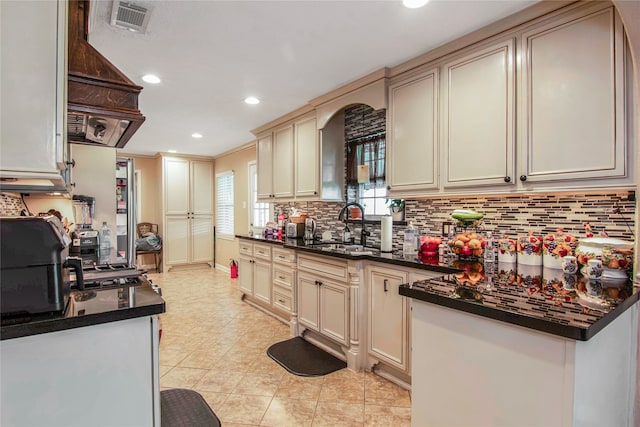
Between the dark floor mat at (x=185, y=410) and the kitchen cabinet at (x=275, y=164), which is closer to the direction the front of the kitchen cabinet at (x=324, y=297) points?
the dark floor mat

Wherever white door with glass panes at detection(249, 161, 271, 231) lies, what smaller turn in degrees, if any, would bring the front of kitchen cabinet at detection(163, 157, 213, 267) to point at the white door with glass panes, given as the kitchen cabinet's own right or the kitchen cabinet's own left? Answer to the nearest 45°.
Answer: approximately 45° to the kitchen cabinet's own left

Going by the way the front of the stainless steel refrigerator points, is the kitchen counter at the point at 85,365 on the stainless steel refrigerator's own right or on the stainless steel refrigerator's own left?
on the stainless steel refrigerator's own right

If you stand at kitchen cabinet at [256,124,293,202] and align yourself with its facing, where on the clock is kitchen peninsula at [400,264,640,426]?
The kitchen peninsula is roughly at 10 o'clock from the kitchen cabinet.

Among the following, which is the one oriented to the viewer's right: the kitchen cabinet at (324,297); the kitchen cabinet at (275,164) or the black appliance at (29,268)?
the black appliance

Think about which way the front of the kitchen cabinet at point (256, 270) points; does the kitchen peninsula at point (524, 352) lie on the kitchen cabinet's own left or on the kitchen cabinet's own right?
on the kitchen cabinet's own left

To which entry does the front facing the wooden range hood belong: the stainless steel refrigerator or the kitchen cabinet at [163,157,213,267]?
the kitchen cabinet

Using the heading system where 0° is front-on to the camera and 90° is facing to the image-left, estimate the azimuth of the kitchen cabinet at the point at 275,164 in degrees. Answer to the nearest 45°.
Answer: approximately 45°

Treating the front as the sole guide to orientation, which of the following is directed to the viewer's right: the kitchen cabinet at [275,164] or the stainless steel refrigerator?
the stainless steel refrigerator

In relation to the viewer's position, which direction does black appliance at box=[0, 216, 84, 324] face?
facing to the right of the viewer

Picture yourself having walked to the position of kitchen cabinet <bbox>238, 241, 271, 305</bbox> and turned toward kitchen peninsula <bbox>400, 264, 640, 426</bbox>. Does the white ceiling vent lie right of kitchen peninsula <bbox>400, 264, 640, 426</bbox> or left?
right

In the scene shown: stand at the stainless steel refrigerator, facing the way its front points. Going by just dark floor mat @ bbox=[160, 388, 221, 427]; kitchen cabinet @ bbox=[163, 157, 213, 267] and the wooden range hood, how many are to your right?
2

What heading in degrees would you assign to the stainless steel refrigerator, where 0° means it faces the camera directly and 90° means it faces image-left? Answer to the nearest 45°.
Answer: approximately 270°

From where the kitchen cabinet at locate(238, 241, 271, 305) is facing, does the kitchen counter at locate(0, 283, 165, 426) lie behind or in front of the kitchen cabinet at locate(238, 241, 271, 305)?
in front
